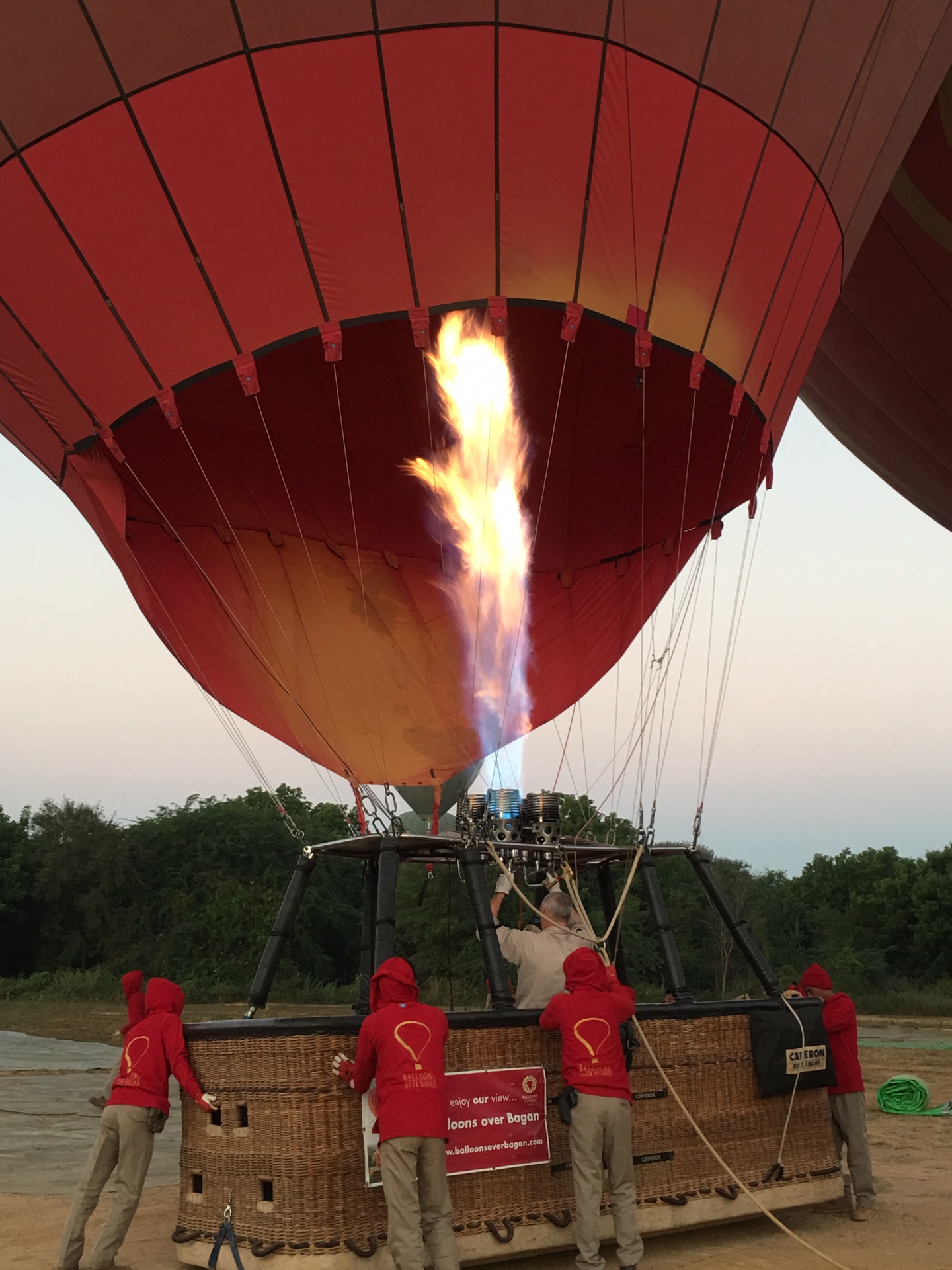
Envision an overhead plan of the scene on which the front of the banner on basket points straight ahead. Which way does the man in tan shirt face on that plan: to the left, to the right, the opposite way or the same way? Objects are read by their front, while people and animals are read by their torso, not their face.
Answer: the opposite way

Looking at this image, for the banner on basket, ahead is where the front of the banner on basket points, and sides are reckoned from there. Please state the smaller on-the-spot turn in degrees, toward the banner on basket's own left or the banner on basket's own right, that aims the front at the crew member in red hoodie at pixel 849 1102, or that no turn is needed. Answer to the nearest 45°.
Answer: approximately 135° to the banner on basket's own left

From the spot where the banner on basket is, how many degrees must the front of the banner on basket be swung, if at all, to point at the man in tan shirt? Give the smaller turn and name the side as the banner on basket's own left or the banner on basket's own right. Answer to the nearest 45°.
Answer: approximately 180°

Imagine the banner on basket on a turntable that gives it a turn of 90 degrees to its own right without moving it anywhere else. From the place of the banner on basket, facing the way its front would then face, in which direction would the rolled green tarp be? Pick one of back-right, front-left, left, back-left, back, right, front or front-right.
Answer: back-right

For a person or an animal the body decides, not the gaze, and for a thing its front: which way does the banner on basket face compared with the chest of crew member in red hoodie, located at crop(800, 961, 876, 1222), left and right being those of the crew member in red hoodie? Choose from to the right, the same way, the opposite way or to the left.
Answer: to the left

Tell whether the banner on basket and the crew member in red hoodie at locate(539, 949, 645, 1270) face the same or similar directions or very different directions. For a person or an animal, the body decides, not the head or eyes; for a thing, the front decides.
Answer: very different directions

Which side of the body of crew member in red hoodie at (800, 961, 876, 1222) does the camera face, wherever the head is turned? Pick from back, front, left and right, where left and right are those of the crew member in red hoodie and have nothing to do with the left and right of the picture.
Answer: left

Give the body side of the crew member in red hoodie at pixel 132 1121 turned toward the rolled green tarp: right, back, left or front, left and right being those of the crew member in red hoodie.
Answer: front

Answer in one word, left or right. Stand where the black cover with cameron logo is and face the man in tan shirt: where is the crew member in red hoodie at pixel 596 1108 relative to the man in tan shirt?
left

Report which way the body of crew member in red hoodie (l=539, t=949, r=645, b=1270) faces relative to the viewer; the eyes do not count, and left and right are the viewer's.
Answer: facing away from the viewer

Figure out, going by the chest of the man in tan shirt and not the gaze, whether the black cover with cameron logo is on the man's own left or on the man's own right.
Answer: on the man's own right

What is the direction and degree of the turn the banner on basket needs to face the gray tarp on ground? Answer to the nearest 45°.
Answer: approximately 135° to its right
